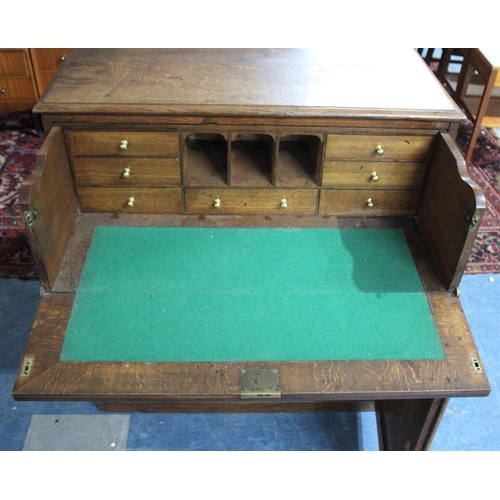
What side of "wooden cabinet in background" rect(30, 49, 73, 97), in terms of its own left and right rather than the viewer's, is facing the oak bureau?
front

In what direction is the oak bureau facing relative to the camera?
toward the camera

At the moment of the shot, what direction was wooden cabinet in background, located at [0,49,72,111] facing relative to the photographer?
facing the viewer

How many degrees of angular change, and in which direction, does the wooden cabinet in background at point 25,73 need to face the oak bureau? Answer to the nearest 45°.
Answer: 0° — it already faces it

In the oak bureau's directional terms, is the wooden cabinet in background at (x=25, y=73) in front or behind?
behind

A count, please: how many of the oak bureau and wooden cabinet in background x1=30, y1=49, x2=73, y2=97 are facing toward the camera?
2

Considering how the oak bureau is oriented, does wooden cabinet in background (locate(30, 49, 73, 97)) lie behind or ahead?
behind

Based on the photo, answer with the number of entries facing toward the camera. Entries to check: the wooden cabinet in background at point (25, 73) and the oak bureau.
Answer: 2
